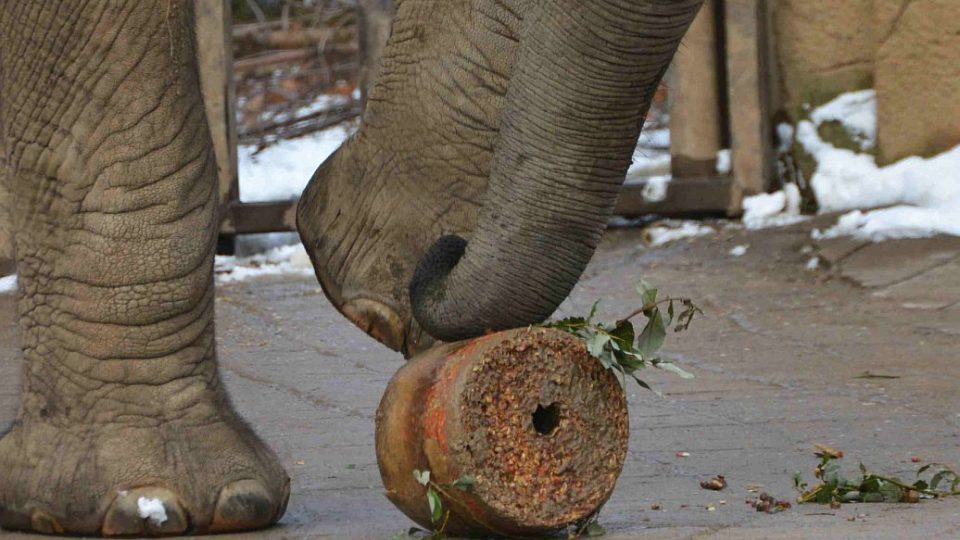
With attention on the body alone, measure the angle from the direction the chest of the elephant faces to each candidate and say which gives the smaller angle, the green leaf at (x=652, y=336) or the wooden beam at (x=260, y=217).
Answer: the green leaf

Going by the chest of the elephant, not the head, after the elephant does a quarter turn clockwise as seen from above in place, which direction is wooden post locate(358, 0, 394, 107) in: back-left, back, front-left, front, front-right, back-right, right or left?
back-right

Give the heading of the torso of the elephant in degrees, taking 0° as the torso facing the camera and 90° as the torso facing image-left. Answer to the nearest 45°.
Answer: approximately 315°

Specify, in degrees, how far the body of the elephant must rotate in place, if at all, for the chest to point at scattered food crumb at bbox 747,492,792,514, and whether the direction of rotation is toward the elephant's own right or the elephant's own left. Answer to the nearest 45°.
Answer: approximately 45° to the elephant's own left

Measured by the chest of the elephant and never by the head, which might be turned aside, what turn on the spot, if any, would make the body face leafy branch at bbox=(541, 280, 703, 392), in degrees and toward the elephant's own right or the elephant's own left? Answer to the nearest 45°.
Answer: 0° — it already faces it

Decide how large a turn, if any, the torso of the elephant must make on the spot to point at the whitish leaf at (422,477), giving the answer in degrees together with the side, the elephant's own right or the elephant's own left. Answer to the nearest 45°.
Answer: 0° — it already faces it

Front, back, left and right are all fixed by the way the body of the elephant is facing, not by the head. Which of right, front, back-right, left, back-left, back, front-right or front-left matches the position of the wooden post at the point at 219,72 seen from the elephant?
back-left

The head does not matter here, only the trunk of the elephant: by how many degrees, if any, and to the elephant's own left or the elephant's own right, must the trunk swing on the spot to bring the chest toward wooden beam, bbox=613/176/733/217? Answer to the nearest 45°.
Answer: approximately 90° to the elephant's own left

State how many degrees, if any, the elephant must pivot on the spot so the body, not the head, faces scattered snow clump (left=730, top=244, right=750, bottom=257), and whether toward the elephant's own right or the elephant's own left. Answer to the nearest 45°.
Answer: approximately 90° to the elephant's own left

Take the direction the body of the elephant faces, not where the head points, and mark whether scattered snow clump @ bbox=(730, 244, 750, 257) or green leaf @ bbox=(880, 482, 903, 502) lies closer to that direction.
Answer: the green leaf
